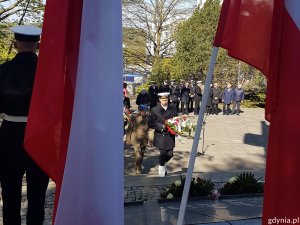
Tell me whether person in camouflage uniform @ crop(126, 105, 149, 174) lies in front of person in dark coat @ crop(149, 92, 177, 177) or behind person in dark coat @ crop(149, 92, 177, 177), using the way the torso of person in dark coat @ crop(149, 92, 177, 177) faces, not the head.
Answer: behind

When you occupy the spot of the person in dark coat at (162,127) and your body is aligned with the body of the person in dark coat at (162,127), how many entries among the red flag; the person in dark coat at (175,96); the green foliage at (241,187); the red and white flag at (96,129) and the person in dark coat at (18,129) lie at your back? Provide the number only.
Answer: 1

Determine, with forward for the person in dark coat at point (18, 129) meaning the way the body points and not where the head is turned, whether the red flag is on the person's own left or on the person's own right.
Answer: on the person's own right

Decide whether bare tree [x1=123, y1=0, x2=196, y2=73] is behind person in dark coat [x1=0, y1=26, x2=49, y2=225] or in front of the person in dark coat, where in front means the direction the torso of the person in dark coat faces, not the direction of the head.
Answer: in front

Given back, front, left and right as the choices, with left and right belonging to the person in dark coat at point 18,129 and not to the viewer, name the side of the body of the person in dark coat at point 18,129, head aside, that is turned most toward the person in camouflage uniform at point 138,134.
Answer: front

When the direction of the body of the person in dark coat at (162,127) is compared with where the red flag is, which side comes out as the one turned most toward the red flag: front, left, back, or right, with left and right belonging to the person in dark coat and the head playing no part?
front

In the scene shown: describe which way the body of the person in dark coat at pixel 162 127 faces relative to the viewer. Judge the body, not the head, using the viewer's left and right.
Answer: facing the viewer

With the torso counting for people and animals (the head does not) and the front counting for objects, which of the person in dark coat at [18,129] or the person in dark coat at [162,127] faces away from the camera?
the person in dark coat at [18,129]

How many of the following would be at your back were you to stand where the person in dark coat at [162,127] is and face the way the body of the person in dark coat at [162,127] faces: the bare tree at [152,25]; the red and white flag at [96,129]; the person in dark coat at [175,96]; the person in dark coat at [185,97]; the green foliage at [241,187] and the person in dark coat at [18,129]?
3

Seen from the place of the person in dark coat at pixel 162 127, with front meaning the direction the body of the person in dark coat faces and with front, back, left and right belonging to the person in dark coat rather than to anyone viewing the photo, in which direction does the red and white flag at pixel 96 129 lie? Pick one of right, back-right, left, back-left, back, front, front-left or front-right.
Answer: front
